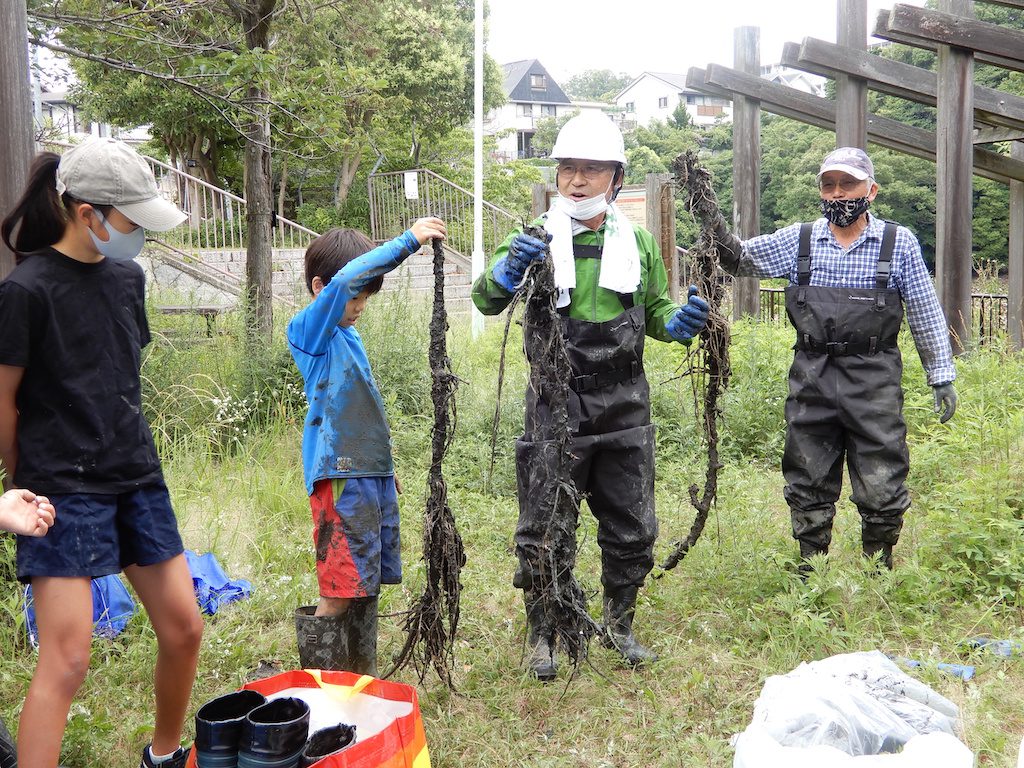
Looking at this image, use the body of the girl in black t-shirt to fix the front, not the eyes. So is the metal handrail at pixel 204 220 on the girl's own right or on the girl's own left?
on the girl's own left

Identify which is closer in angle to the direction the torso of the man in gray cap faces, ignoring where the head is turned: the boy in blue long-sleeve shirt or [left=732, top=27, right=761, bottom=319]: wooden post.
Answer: the boy in blue long-sleeve shirt

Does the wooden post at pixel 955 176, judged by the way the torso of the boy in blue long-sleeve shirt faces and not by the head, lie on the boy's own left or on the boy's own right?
on the boy's own left

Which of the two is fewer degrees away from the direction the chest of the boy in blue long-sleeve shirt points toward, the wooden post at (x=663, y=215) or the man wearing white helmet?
the man wearing white helmet

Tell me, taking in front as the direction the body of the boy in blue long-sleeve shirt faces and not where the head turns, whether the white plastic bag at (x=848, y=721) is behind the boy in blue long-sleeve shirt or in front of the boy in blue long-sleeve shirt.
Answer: in front

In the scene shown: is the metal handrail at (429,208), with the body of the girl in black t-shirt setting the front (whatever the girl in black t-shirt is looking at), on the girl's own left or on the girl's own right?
on the girl's own left

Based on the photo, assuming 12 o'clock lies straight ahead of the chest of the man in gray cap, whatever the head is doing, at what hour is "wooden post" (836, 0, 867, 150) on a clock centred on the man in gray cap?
The wooden post is roughly at 6 o'clock from the man in gray cap.

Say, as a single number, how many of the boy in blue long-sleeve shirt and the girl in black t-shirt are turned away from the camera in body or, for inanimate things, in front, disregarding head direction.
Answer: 0

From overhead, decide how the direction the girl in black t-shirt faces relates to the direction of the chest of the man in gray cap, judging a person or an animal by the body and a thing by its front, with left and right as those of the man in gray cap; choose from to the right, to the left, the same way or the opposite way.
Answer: to the left

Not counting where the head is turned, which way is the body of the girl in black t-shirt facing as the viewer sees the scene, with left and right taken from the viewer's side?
facing the viewer and to the right of the viewer

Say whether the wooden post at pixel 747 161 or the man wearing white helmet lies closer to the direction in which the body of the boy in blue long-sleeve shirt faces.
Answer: the man wearing white helmet

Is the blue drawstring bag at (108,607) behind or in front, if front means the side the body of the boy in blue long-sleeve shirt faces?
behind

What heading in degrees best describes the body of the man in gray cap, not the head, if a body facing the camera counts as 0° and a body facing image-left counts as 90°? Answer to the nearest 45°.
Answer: approximately 0°

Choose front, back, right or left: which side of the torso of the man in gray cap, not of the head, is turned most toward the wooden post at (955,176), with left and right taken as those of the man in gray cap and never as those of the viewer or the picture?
back
